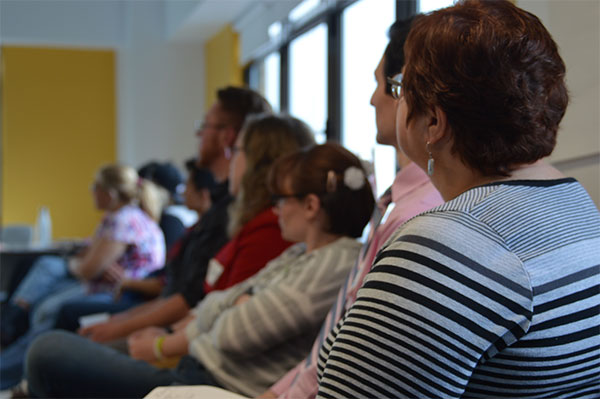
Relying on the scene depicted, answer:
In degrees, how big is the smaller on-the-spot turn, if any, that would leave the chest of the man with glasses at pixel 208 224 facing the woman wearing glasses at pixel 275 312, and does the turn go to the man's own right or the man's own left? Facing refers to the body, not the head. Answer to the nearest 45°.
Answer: approximately 90° to the man's own left

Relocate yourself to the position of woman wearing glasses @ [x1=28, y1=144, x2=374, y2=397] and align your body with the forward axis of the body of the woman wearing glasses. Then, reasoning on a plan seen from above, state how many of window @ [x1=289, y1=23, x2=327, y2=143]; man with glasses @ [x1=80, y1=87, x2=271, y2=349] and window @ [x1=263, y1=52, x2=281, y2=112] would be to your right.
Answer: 3

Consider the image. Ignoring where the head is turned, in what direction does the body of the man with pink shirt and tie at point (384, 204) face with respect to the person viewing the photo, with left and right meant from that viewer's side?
facing to the left of the viewer

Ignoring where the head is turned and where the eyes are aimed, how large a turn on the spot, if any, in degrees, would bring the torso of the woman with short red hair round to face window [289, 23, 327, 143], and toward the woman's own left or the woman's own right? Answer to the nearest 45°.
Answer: approximately 45° to the woman's own right

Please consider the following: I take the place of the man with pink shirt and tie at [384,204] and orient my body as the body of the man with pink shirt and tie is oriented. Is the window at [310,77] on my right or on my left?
on my right

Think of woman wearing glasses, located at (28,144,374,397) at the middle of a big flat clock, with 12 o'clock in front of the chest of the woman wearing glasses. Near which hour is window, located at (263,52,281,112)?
The window is roughly at 3 o'clock from the woman wearing glasses.

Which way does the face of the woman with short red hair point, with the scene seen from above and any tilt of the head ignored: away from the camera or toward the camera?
away from the camera

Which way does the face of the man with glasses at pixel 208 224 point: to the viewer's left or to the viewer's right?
to the viewer's left

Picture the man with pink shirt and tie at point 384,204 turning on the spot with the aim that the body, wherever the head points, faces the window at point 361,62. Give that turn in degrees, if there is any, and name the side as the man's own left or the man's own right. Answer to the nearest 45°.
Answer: approximately 90° to the man's own right

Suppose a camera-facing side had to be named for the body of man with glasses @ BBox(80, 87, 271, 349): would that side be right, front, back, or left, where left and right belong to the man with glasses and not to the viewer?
left

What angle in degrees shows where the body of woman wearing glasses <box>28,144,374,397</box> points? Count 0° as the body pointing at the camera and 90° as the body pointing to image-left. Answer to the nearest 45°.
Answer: approximately 90°

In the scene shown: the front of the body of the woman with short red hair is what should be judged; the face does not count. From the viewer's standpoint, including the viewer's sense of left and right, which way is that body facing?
facing away from the viewer and to the left of the viewer
